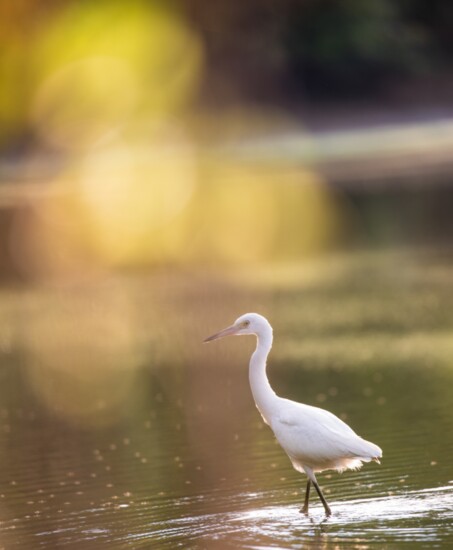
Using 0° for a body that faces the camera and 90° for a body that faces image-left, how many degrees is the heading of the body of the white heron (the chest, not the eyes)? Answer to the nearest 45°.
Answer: approximately 90°
